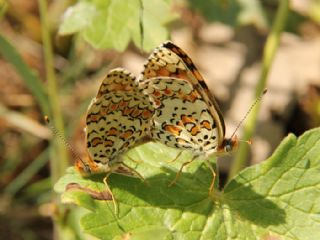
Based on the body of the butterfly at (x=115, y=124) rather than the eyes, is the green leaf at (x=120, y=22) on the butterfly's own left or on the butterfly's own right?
on the butterfly's own right

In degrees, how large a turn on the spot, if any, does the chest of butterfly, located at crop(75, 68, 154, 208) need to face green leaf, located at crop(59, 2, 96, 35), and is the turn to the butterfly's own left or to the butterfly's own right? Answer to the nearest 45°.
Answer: approximately 45° to the butterfly's own right

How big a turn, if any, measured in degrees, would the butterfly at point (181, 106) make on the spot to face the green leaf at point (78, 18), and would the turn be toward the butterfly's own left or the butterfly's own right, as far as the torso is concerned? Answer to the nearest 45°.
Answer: approximately 135° to the butterfly's own left

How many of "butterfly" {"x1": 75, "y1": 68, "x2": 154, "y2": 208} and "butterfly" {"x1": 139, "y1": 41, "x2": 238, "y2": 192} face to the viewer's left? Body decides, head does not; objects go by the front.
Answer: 1

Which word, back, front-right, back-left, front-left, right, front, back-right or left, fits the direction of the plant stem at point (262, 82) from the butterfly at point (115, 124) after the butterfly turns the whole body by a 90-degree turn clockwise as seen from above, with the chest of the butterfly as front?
front-right

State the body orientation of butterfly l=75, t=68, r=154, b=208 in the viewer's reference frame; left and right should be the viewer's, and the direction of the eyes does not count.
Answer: facing to the left of the viewer

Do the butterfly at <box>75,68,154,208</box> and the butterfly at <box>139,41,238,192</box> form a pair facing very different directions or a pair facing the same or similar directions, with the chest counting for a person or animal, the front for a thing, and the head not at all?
very different directions

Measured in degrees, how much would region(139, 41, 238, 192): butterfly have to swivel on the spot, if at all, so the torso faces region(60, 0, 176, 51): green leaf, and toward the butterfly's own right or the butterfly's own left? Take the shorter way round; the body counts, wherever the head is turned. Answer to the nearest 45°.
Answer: approximately 135° to the butterfly's own left

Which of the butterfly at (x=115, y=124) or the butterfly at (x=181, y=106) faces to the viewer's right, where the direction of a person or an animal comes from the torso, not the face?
the butterfly at (x=181, y=106)

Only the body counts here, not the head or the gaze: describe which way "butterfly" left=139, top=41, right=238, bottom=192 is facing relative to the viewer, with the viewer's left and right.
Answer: facing to the right of the viewer
